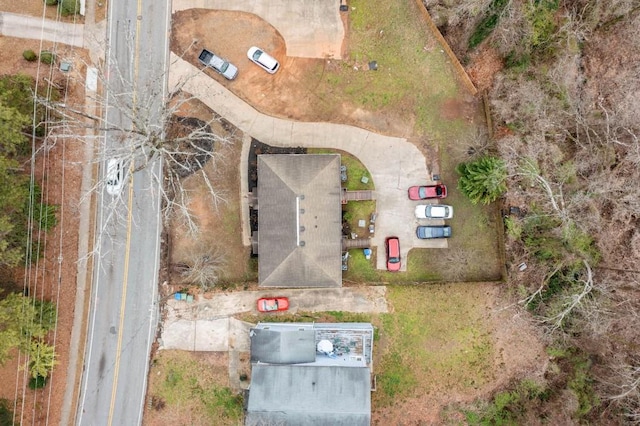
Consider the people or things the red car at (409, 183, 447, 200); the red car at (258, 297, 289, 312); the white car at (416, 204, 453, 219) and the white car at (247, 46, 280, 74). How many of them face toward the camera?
0

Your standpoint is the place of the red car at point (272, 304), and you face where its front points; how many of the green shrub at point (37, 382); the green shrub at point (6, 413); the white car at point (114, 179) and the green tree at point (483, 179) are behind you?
3

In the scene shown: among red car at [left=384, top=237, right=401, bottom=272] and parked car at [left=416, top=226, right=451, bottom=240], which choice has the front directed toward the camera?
the red car

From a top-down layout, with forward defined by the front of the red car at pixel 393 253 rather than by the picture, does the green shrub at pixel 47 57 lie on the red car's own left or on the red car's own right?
on the red car's own right
